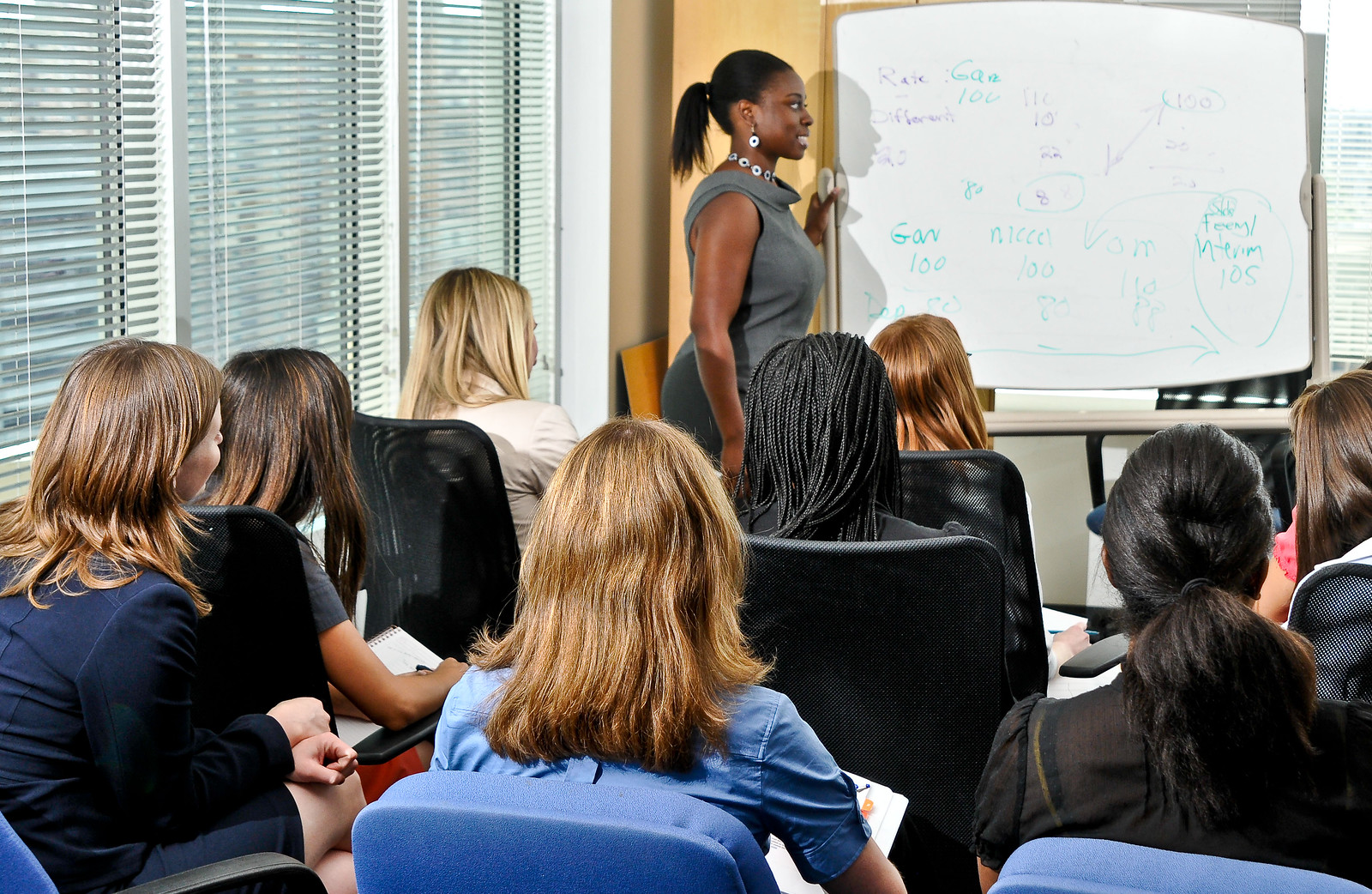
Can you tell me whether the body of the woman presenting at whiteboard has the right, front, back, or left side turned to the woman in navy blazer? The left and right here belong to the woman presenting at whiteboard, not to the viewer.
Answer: right

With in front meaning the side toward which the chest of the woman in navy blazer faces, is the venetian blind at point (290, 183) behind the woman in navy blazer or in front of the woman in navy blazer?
in front

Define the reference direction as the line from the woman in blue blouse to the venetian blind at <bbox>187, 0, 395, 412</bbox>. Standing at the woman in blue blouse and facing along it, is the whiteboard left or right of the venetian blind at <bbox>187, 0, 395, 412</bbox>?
right

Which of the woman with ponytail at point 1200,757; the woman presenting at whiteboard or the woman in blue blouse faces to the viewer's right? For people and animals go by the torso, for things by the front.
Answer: the woman presenting at whiteboard

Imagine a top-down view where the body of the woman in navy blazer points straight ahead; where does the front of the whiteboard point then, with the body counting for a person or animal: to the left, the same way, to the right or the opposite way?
the opposite way

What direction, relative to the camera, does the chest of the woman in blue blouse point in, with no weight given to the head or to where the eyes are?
away from the camera

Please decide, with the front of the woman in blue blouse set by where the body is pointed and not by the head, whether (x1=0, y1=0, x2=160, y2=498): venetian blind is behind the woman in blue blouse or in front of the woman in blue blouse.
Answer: in front

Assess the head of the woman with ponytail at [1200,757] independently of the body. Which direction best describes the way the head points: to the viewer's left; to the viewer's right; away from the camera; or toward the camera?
away from the camera

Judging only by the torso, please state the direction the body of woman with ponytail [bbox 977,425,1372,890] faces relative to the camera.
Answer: away from the camera

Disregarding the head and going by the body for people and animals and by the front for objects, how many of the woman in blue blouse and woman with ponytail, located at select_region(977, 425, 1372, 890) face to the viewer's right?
0

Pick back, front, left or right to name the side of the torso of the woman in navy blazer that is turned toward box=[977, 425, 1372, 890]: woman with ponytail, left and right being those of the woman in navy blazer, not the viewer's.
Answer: front

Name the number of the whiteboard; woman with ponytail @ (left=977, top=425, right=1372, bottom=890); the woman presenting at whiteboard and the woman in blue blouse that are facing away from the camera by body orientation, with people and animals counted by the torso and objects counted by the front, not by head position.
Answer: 2

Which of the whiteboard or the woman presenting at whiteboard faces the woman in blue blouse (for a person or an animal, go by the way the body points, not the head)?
the whiteboard

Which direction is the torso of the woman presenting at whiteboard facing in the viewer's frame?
to the viewer's right
